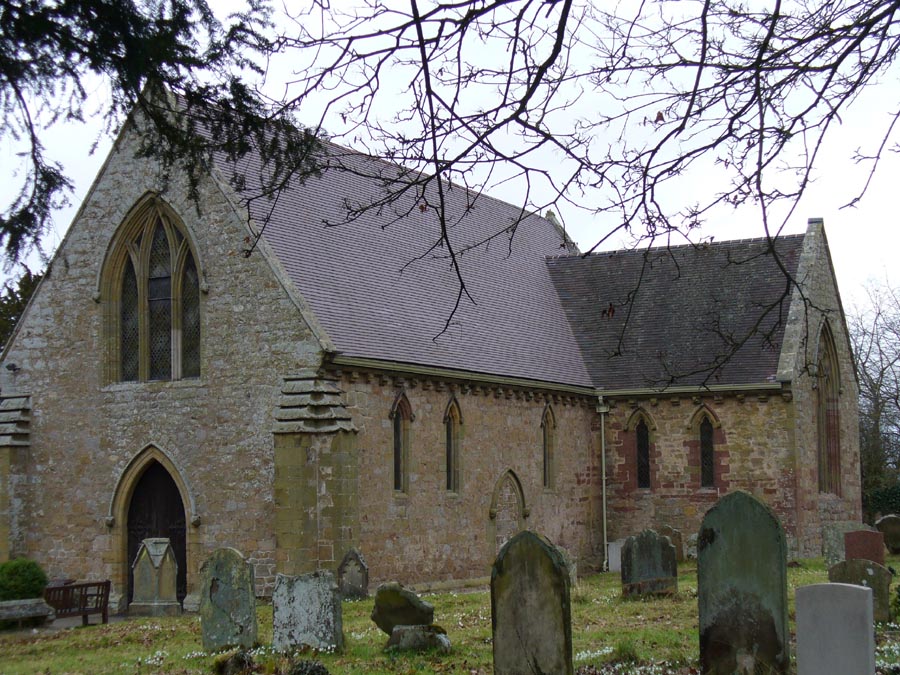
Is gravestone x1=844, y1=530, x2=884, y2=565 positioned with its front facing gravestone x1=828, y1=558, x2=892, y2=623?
yes

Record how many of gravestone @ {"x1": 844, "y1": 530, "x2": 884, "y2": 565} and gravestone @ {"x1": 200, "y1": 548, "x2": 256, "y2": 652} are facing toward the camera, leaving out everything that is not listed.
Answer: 2

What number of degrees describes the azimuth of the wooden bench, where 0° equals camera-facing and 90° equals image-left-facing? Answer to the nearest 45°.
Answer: approximately 45°

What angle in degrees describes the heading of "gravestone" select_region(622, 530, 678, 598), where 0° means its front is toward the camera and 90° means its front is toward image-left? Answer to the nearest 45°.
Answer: approximately 0°

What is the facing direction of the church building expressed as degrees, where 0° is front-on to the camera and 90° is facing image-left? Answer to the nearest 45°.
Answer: approximately 45°

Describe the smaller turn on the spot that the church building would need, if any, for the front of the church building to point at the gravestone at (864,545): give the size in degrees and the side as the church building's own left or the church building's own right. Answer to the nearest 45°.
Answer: approximately 90° to the church building's own left

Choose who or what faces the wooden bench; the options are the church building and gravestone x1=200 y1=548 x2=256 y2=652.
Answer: the church building

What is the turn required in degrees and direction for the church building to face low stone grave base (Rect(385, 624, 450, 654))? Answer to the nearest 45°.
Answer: approximately 45° to its left

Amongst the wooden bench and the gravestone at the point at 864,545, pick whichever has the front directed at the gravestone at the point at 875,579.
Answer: the gravestone at the point at 864,545

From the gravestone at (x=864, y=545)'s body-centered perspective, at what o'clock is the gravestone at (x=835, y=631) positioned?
the gravestone at (x=835, y=631) is roughly at 12 o'clock from the gravestone at (x=864, y=545).

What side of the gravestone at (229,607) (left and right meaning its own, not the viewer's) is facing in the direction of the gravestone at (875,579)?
left

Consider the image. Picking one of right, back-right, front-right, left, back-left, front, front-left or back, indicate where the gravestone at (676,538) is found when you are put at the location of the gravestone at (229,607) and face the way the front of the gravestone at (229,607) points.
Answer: back-left

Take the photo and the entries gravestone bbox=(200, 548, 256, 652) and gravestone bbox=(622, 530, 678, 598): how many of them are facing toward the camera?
2

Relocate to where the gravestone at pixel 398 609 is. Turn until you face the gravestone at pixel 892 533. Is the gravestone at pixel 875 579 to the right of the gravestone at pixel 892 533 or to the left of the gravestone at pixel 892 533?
right

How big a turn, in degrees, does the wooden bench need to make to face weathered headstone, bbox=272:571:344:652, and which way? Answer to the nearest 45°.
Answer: approximately 90° to its left
